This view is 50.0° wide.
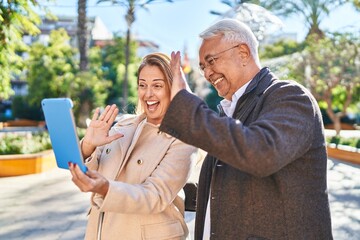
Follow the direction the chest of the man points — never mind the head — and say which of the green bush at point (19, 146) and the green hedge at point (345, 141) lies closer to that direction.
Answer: the green bush

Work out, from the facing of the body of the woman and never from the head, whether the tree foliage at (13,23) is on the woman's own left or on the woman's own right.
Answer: on the woman's own right

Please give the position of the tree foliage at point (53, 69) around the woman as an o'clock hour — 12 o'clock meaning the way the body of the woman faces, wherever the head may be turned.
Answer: The tree foliage is roughly at 4 o'clock from the woman.

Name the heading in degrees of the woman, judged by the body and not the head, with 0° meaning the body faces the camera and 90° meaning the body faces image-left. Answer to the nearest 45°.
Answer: approximately 45°

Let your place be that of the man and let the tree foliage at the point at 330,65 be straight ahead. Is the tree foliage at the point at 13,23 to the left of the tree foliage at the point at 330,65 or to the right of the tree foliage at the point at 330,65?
left

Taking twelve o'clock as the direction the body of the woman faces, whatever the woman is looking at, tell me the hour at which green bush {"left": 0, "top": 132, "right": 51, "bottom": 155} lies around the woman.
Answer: The green bush is roughly at 4 o'clock from the woman.

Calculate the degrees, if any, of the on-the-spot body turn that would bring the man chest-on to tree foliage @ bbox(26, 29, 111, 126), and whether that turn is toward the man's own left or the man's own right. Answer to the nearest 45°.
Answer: approximately 45° to the man's own right

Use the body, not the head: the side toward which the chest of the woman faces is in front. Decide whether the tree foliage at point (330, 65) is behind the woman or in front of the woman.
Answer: behind

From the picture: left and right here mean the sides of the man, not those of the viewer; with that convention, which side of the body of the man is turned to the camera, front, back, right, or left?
left

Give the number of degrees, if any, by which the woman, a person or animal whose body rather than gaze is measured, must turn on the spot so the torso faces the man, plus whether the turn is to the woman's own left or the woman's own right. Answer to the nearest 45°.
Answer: approximately 90° to the woman's own left
